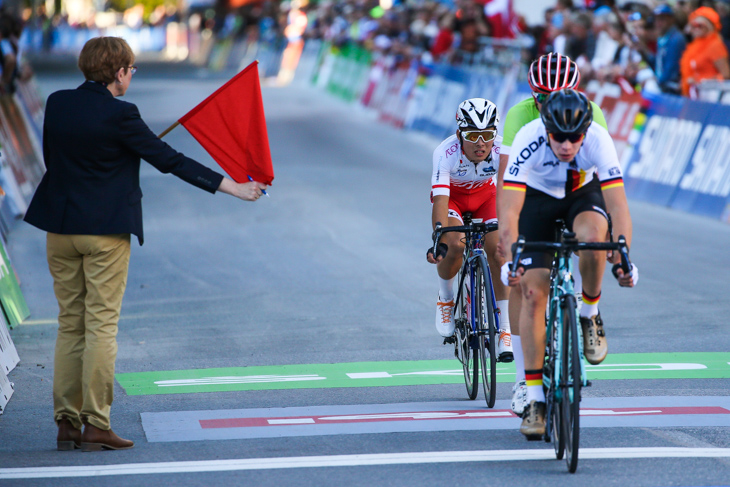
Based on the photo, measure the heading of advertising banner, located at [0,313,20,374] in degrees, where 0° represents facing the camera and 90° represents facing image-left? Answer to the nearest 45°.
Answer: approximately 315°

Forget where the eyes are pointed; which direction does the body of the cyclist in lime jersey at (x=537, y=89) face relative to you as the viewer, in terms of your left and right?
facing the viewer

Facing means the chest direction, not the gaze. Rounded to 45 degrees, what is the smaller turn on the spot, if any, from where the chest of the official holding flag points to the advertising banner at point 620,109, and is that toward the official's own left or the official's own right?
0° — they already face it

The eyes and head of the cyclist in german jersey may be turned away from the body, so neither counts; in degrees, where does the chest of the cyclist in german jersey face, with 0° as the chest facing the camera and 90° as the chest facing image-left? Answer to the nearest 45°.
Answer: approximately 0°

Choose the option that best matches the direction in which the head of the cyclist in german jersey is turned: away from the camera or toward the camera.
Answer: toward the camera

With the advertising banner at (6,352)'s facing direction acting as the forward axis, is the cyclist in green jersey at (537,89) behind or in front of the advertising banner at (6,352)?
in front

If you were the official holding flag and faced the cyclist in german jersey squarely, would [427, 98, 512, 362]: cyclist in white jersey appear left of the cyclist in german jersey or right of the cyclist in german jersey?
left

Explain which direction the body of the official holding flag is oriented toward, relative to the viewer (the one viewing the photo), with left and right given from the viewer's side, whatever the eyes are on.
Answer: facing away from the viewer and to the right of the viewer

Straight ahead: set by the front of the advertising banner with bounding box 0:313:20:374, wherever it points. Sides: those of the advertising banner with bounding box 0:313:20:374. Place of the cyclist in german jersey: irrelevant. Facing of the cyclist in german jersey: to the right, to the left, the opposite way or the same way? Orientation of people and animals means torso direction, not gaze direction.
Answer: to the right

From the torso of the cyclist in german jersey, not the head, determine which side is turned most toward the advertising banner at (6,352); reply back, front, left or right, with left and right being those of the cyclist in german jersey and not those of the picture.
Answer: right

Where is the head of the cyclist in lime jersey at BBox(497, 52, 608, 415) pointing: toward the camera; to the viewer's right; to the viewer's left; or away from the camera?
toward the camera

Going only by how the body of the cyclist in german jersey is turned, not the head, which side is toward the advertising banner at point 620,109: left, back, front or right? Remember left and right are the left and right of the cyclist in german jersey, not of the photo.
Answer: back

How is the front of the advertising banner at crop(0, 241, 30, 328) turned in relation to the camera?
facing the viewer and to the right of the viewer

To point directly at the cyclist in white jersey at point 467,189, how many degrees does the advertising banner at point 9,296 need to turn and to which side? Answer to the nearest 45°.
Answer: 0° — it already faces them

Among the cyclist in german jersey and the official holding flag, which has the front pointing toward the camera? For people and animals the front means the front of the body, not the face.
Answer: the cyclist in german jersey

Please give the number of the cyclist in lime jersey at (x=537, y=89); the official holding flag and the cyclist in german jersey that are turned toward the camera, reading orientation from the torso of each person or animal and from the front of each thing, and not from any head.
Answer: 2
